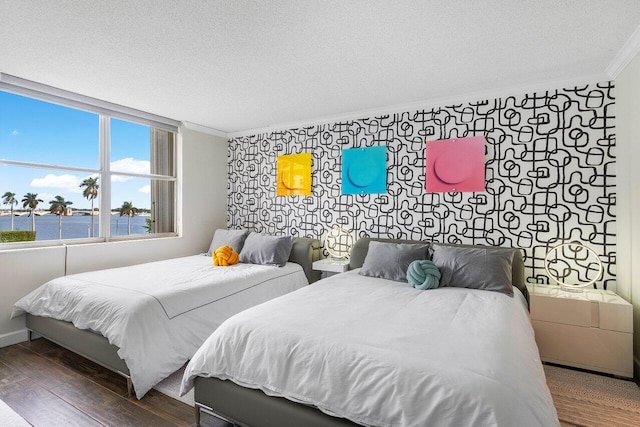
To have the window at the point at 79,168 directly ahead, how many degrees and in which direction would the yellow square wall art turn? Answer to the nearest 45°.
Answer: approximately 45° to its right

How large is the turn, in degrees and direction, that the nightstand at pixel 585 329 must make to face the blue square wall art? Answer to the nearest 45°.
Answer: approximately 90° to its right

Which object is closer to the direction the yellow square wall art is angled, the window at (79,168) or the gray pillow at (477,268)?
the window

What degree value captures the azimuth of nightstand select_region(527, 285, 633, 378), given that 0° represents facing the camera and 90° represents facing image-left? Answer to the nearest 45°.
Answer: approximately 0°

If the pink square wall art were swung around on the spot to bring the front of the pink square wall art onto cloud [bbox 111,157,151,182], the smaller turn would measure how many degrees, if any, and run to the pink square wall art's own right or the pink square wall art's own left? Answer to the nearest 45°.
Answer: approximately 90° to the pink square wall art's own right

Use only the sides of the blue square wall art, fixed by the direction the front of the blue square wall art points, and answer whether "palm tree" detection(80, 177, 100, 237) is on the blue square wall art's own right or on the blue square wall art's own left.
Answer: on the blue square wall art's own right

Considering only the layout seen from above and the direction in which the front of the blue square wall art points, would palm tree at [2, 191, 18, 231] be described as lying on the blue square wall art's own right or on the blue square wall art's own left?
on the blue square wall art's own right

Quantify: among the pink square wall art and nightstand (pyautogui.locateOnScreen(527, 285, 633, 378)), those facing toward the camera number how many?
2
